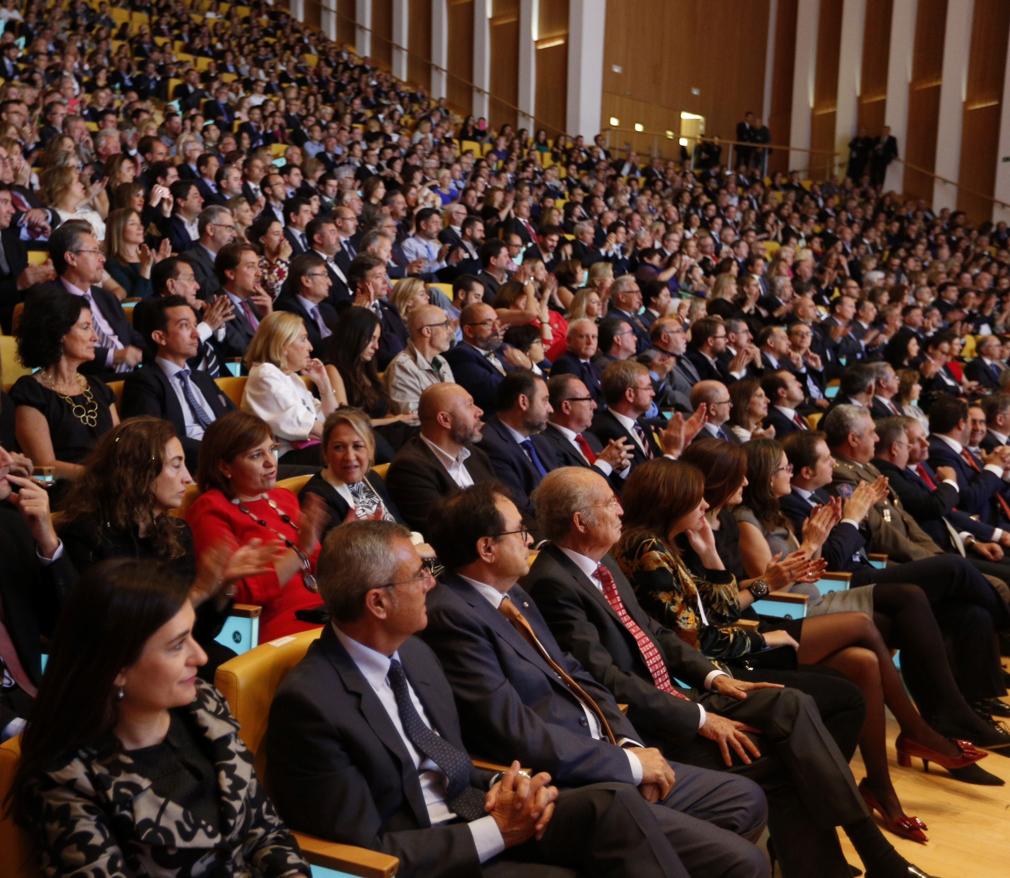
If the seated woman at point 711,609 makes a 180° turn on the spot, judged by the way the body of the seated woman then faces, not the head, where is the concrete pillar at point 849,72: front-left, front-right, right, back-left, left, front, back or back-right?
right

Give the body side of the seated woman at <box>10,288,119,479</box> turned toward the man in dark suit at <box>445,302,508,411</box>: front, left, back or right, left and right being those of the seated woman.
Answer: left

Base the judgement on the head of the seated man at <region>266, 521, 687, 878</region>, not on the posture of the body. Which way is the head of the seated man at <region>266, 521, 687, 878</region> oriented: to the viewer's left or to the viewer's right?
to the viewer's right

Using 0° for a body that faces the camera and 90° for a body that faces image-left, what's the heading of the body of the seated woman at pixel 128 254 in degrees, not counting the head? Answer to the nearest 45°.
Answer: approximately 315°

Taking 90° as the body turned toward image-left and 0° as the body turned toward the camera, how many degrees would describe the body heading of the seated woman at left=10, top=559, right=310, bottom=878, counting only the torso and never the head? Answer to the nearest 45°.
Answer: approximately 315°

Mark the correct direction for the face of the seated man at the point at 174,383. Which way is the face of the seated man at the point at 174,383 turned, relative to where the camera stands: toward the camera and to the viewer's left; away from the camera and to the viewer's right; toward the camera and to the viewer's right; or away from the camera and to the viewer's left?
toward the camera and to the viewer's right

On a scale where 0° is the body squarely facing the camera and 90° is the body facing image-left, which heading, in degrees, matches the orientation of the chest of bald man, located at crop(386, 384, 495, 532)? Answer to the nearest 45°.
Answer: approximately 315°

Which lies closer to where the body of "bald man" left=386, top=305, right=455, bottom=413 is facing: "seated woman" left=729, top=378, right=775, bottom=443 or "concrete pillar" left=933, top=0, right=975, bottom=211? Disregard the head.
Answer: the seated woman

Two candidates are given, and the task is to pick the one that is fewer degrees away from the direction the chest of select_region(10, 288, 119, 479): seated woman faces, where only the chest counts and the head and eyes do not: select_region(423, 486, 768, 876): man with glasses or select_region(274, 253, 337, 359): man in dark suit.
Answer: the man with glasses

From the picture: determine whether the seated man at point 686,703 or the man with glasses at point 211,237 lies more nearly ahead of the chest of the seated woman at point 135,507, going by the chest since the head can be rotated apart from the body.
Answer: the seated man

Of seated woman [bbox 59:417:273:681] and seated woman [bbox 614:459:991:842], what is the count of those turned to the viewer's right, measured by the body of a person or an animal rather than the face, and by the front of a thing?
2

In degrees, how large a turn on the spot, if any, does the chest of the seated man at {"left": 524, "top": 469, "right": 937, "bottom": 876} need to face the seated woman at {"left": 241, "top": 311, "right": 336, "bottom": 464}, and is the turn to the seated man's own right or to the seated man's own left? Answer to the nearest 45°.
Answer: approximately 180°

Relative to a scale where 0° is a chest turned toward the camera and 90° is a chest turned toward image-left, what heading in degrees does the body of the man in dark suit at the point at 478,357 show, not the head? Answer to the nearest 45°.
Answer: approximately 315°
